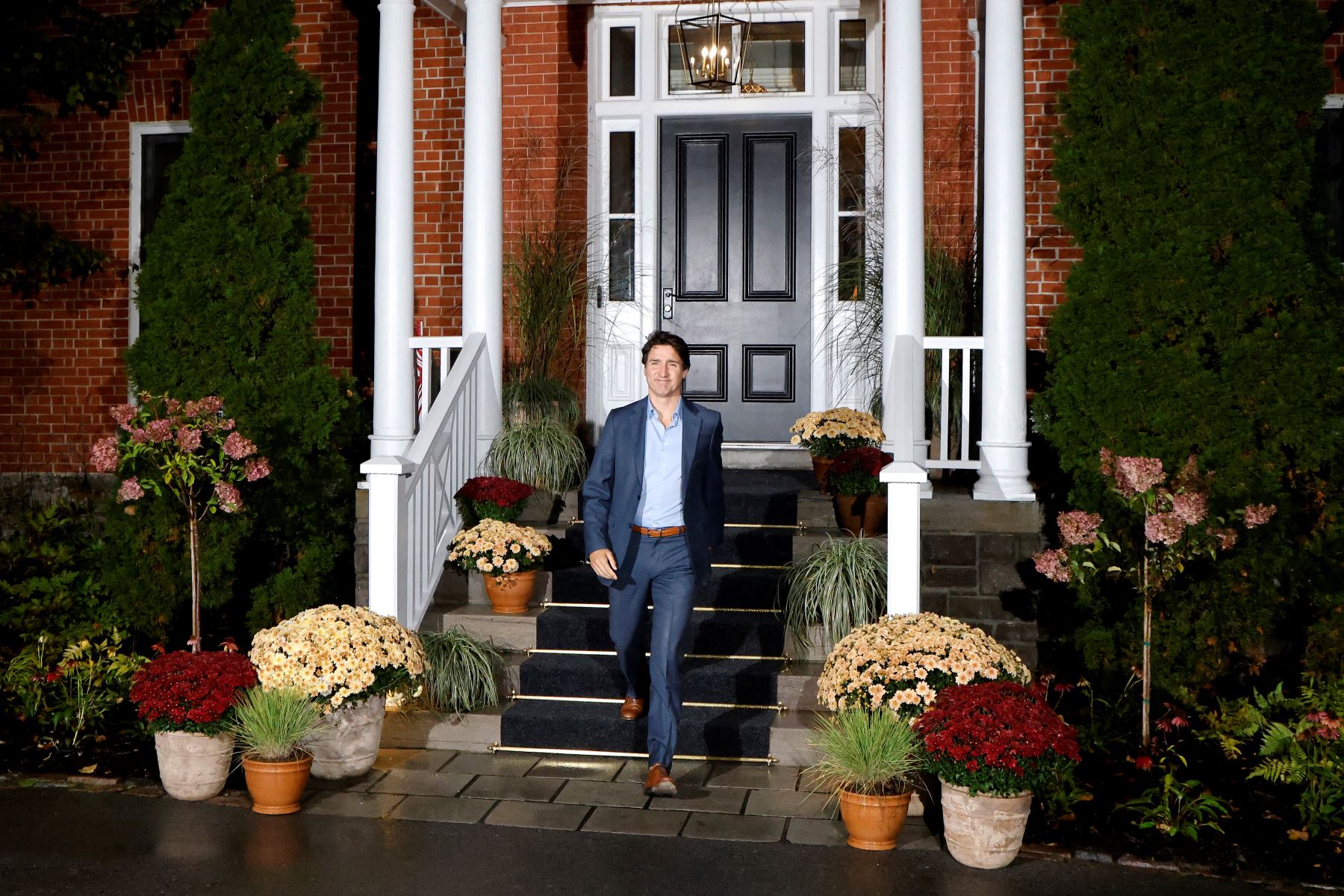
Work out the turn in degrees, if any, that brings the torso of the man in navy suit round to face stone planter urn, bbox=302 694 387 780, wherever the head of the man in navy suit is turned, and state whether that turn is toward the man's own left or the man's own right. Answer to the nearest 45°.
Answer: approximately 90° to the man's own right

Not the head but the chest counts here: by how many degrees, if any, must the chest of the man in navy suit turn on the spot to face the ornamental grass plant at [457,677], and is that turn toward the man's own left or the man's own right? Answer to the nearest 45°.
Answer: approximately 135° to the man's own right

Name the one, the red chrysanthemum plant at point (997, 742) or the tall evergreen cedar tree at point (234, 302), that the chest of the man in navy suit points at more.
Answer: the red chrysanthemum plant

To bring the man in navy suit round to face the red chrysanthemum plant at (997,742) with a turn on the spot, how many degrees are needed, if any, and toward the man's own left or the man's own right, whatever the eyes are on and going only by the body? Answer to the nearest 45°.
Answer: approximately 45° to the man's own left

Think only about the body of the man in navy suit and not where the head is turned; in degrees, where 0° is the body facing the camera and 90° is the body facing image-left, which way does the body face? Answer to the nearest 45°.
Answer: approximately 0°

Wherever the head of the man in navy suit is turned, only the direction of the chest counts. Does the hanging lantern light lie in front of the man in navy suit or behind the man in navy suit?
behind

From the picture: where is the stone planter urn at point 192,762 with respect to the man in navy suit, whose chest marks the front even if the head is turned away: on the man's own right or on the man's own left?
on the man's own right

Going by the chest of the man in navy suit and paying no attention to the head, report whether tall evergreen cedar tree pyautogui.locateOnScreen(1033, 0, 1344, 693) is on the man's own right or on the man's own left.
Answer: on the man's own left
